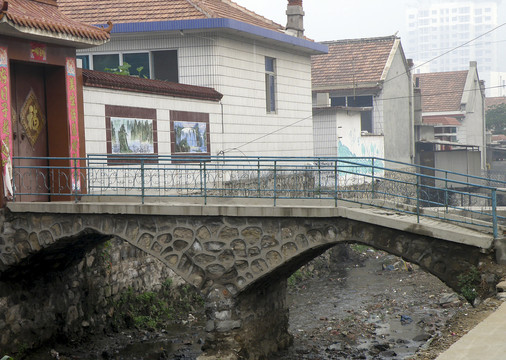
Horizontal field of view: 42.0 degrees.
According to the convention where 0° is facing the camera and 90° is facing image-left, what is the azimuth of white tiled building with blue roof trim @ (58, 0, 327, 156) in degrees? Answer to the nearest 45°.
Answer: approximately 45°
